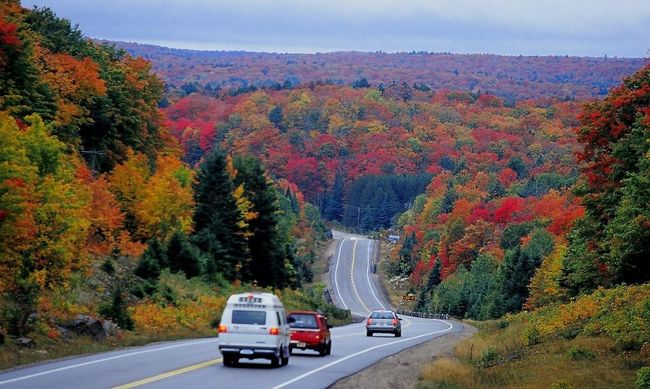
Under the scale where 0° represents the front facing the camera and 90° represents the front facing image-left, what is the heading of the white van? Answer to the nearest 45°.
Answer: approximately 180°

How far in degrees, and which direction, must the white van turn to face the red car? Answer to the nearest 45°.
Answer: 0° — it already faces it

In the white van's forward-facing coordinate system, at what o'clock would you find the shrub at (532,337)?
The shrub is roughly at 2 o'clock from the white van.

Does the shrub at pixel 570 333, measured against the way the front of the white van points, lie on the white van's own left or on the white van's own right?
on the white van's own right

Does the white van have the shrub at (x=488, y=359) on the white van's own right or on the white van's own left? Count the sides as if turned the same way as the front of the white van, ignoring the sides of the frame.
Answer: on the white van's own right

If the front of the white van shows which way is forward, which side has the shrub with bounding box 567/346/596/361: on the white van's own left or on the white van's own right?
on the white van's own right

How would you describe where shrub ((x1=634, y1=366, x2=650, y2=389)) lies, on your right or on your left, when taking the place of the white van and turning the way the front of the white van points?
on your right
